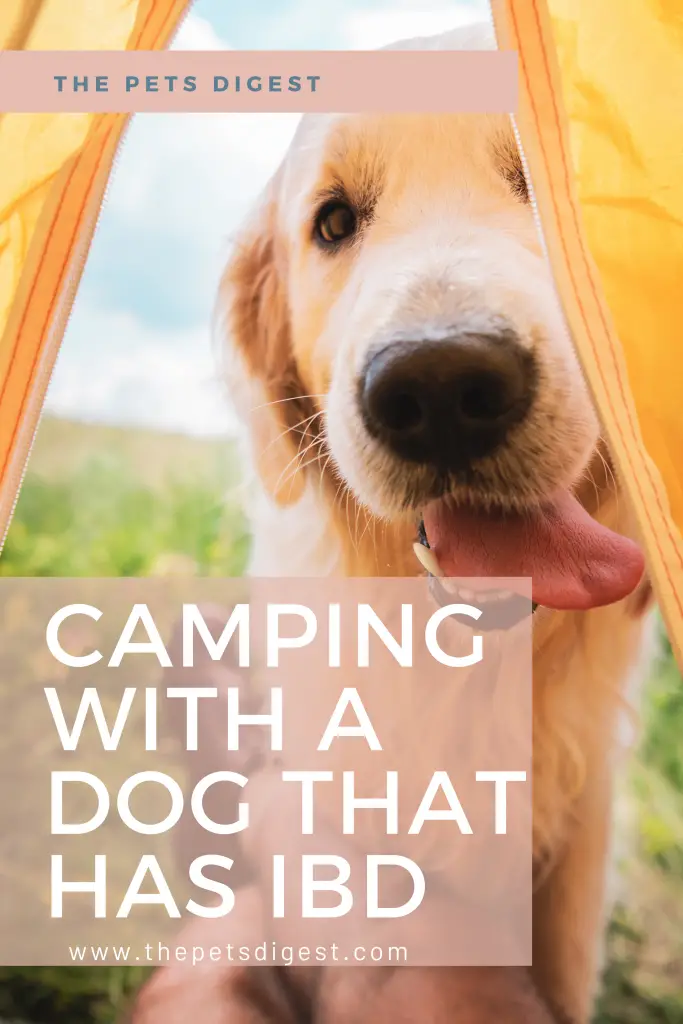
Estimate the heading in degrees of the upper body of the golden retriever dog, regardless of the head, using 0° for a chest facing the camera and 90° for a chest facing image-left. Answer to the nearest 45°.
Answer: approximately 0°
